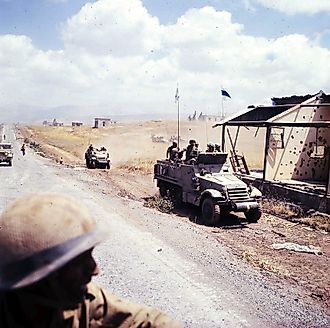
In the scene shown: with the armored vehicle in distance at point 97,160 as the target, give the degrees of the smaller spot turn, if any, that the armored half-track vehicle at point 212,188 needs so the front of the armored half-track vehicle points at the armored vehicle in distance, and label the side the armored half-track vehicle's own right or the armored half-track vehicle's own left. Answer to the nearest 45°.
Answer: approximately 180°

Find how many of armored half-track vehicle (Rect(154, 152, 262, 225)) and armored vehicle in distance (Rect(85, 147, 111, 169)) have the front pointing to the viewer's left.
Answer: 0

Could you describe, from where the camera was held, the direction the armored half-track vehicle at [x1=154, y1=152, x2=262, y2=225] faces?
facing the viewer and to the right of the viewer
